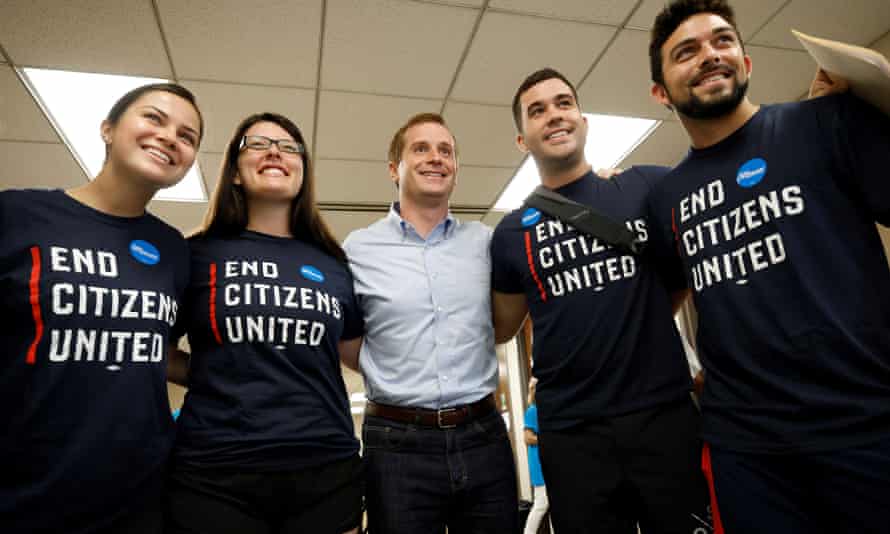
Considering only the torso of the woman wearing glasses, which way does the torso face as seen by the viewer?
toward the camera

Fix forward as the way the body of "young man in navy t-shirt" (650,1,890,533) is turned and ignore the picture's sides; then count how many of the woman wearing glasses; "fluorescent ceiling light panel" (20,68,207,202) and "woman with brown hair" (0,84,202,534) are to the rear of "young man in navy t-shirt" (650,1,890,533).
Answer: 0

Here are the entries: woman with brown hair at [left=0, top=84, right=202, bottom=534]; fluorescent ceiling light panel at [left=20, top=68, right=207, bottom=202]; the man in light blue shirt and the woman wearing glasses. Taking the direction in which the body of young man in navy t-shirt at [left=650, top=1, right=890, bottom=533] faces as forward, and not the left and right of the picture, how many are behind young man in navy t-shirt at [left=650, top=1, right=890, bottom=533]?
0

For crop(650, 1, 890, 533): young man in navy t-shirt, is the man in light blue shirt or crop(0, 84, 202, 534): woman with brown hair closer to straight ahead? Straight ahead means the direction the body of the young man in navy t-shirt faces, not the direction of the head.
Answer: the woman with brown hair

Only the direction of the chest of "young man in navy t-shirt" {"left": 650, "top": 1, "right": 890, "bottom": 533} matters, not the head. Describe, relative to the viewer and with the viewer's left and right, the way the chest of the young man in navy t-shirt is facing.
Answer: facing the viewer and to the left of the viewer

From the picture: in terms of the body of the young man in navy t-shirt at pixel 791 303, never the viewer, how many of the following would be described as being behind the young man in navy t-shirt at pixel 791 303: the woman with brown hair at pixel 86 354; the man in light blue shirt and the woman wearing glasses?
0

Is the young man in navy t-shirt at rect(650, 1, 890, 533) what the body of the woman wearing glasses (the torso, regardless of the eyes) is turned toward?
no

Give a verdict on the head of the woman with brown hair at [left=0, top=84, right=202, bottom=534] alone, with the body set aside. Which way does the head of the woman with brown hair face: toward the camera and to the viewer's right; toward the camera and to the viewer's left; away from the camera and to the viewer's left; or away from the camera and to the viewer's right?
toward the camera and to the viewer's right

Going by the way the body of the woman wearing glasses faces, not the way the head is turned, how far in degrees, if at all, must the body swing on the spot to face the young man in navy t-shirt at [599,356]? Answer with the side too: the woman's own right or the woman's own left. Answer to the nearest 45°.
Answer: approximately 90° to the woman's own left

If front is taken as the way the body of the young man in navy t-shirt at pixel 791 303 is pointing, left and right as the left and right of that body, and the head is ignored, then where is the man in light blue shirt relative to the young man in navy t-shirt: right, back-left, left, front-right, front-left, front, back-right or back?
front-right

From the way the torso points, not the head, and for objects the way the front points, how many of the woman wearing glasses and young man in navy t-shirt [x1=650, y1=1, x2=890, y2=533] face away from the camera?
0

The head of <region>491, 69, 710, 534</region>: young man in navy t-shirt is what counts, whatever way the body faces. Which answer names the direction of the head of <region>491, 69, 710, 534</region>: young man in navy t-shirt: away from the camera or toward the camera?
toward the camera

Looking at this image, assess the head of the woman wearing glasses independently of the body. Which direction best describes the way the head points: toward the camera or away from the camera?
toward the camera
